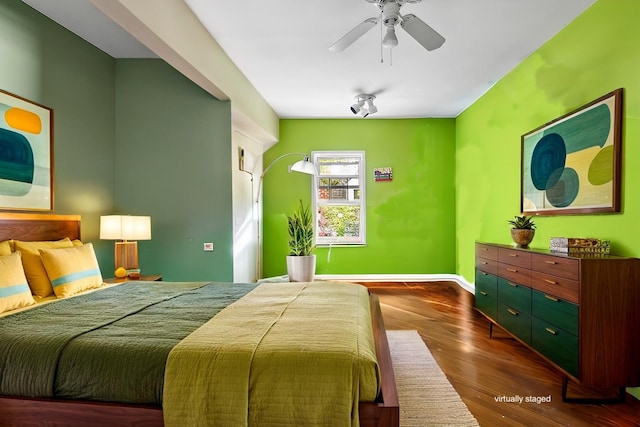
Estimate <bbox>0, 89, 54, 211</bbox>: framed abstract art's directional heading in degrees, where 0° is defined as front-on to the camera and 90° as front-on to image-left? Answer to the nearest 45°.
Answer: approximately 315°

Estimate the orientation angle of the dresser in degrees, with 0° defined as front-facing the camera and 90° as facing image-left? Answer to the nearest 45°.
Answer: approximately 45°

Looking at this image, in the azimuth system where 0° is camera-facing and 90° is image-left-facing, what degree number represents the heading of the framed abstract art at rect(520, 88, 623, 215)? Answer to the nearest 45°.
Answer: approximately 45°

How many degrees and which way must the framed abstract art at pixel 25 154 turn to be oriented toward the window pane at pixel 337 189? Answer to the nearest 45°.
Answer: approximately 45° to its left

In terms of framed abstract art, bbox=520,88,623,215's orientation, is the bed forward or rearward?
forward

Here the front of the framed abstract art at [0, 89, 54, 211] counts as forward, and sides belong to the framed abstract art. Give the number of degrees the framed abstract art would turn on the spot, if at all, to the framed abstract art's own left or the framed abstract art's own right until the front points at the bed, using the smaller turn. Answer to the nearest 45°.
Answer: approximately 45° to the framed abstract art's own right

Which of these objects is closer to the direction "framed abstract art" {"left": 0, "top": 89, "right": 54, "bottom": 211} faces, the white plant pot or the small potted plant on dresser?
the small potted plant on dresser

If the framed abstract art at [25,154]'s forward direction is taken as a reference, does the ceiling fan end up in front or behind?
in front

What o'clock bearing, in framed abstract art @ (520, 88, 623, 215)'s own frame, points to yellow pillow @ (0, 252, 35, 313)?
The yellow pillow is roughly at 12 o'clock from the framed abstract art.

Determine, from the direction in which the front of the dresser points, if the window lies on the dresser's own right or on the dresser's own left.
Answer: on the dresser's own right

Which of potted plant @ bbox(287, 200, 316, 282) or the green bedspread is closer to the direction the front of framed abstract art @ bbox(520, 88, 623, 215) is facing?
the green bedspread
